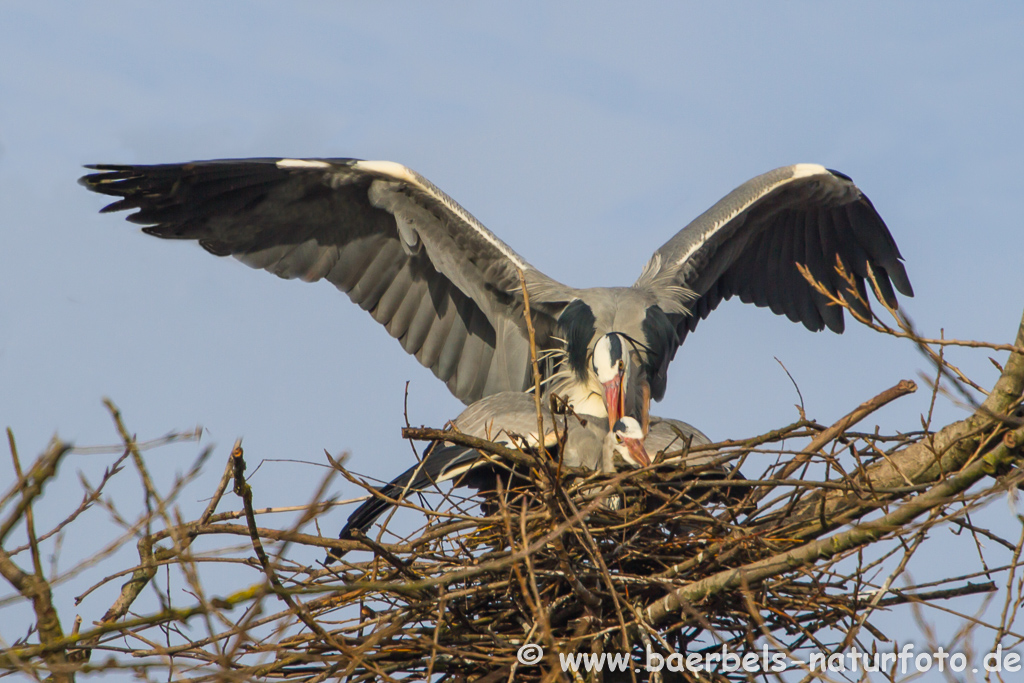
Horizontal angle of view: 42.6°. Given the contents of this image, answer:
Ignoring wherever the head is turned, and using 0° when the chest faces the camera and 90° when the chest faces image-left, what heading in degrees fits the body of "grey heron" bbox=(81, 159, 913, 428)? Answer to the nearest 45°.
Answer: approximately 0°
